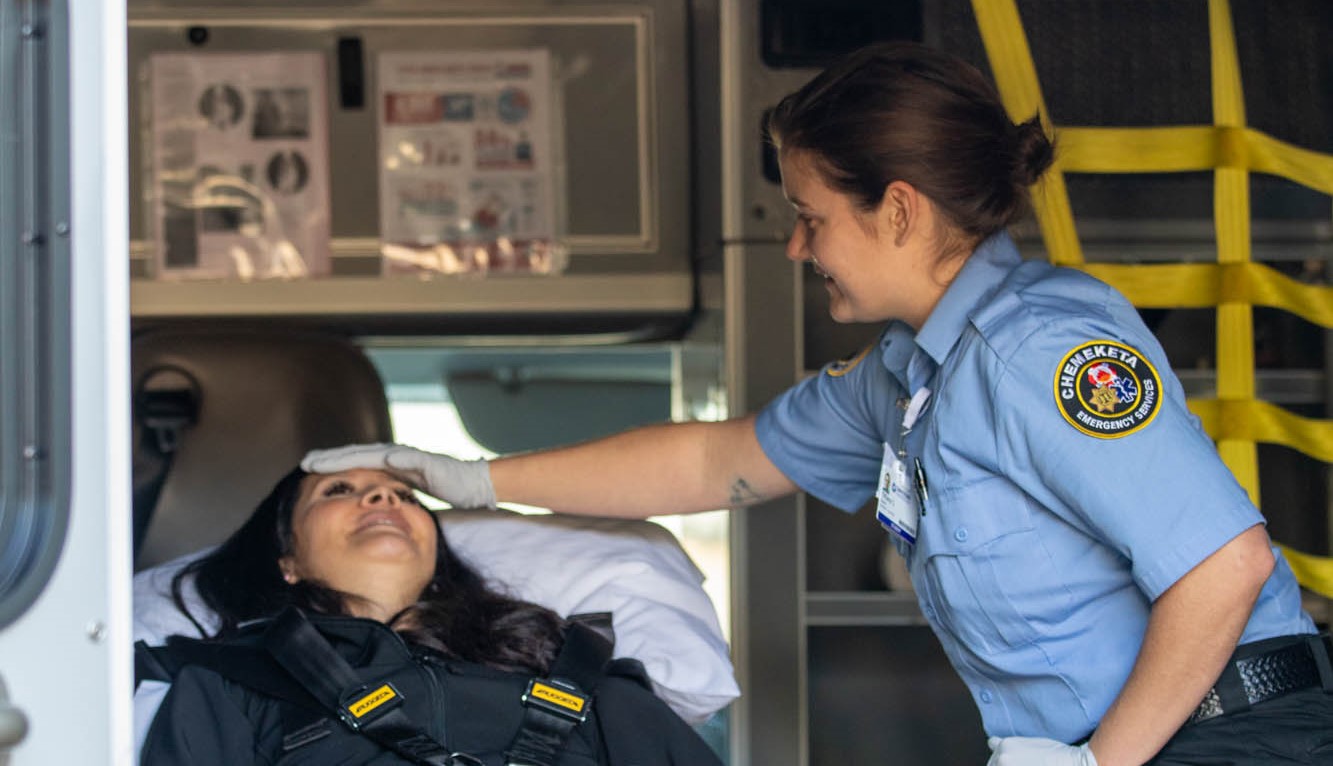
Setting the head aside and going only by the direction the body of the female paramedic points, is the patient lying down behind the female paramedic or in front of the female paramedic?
in front

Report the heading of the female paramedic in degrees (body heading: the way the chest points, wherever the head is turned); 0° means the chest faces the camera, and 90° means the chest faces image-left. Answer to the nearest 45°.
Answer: approximately 90°

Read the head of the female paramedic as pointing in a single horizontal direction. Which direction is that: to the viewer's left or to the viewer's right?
to the viewer's left

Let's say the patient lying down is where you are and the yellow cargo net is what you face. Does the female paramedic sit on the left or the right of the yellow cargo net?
right

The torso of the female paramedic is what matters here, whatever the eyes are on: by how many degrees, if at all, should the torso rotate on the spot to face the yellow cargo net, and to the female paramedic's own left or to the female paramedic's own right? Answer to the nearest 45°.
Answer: approximately 135° to the female paramedic's own right

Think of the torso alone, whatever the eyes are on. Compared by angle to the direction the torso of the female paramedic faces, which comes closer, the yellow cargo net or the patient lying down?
the patient lying down

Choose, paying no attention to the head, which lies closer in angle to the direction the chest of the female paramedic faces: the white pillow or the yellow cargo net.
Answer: the white pillow

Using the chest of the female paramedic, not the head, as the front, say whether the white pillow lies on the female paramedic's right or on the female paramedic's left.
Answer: on the female paramedic's right
